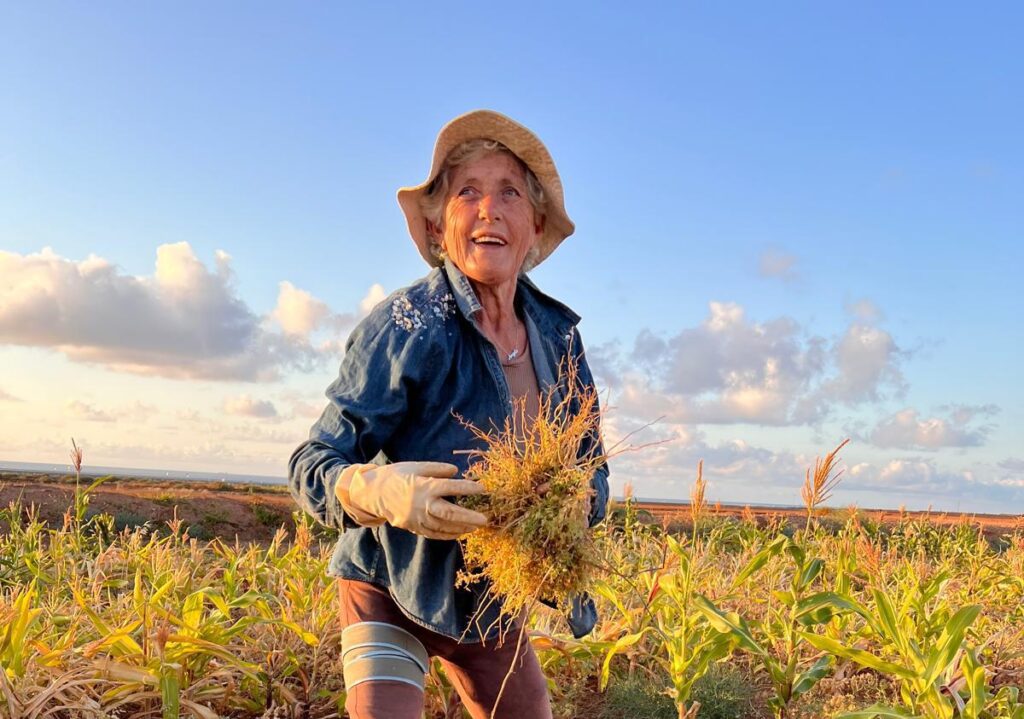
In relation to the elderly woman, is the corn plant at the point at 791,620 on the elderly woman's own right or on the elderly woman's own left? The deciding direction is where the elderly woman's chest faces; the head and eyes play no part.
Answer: on the elderly woman's own left

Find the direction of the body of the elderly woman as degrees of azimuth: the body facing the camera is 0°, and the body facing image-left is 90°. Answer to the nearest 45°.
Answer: approximately 315°

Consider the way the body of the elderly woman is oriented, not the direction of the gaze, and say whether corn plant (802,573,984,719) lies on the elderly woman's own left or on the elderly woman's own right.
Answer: on the elderly woman's own left
